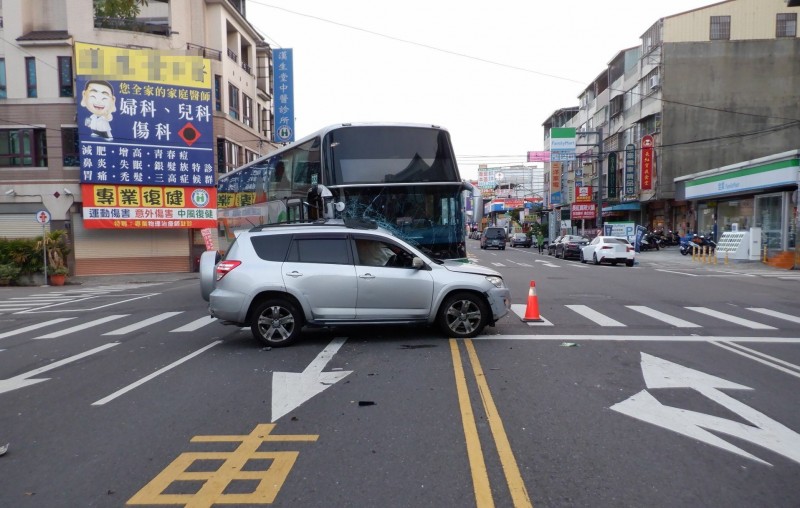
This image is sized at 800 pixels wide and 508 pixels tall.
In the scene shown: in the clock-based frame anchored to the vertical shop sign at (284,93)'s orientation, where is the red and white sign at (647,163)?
The red and white sign is roughly at 9 o'clock from the vertical shop sign.

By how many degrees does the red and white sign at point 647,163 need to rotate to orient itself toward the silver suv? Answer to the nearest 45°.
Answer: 0° — it already faces it

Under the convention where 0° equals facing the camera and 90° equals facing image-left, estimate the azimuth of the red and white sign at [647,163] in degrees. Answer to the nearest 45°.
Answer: approximately 0°

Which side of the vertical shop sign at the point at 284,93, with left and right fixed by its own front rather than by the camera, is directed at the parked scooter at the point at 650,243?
left

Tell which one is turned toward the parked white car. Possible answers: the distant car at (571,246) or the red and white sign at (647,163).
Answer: the red and white sign

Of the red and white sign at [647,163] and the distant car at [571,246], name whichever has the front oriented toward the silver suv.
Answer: the red and white sign

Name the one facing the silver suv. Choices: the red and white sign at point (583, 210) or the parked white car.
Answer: the red and white sign

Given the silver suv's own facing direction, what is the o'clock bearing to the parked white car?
The parked white car is roughly at 10 o'clock from the silver suv.

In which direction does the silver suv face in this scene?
to the viewer's right
